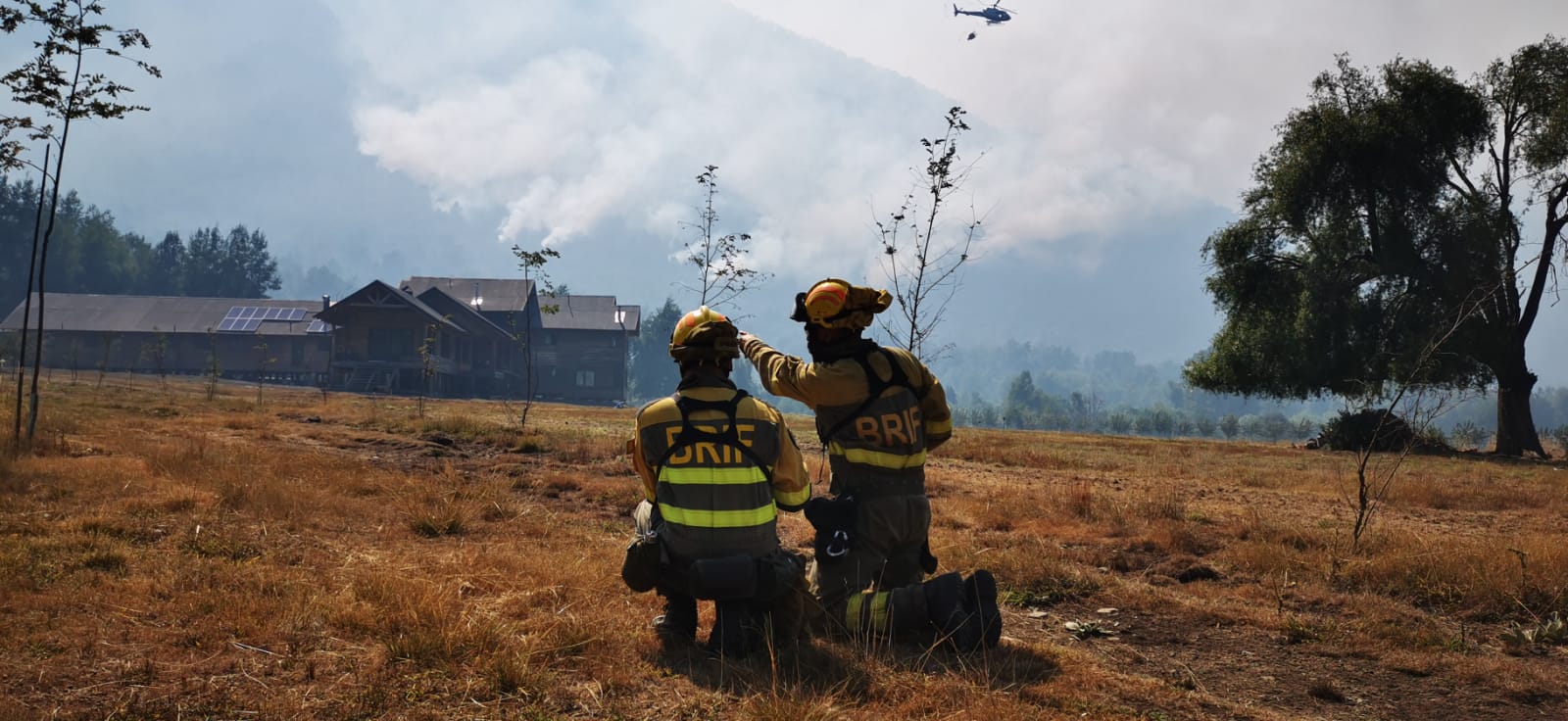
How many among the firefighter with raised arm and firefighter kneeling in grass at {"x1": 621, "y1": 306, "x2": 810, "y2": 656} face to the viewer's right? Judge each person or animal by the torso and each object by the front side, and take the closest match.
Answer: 0

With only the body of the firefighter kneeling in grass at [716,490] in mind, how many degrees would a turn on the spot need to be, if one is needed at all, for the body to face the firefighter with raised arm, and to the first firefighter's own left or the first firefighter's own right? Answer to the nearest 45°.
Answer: approximately 45° to the first firefighter's own right

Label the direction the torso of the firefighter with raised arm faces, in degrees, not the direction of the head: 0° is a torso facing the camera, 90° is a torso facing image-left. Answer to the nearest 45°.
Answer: approximately 135°

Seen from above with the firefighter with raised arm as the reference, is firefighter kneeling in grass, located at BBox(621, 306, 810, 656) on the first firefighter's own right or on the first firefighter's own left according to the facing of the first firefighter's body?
on the first firefighter's own left

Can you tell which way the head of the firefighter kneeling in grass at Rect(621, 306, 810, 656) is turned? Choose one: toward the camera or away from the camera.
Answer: away from the camera

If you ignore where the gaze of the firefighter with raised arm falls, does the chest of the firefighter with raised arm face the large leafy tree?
no

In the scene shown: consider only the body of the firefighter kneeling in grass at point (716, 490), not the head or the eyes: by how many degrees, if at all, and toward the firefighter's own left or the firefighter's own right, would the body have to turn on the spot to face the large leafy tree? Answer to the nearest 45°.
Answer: approximately 45° to the firefighter's own right

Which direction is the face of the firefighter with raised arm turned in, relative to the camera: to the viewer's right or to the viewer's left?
to the viewer's left

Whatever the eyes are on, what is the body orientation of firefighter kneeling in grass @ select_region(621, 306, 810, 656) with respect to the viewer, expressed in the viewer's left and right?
facing away from the viewer
